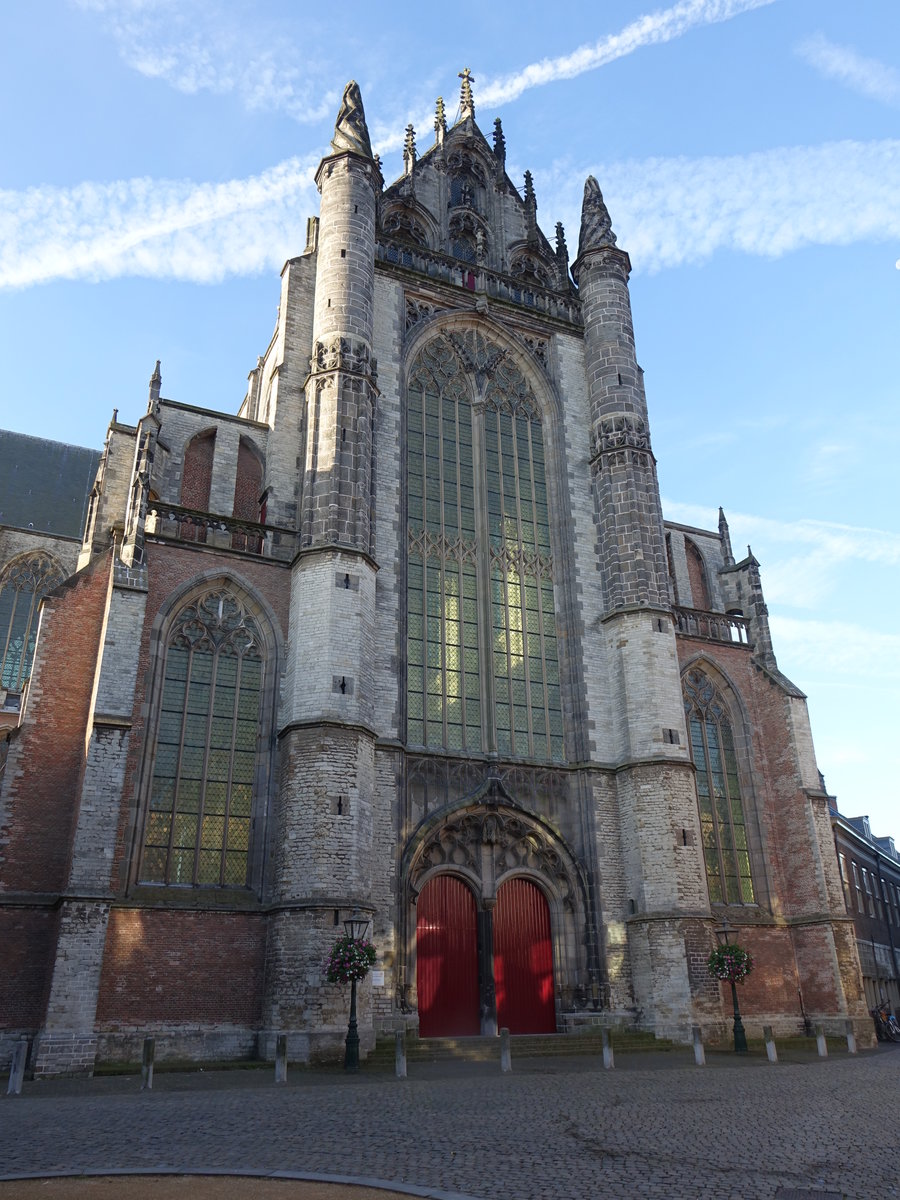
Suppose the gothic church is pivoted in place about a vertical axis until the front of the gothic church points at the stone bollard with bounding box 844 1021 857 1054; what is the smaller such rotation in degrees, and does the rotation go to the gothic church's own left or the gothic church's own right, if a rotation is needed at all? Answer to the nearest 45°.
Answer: approximately 45° to the gothic church's own left

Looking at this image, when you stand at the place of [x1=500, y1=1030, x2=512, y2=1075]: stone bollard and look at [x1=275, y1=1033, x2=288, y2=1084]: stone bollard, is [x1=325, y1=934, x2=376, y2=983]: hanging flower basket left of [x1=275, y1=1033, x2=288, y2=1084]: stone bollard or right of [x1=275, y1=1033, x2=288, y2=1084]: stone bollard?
right

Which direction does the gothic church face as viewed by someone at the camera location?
facing the viewer and to the right of the viewer
